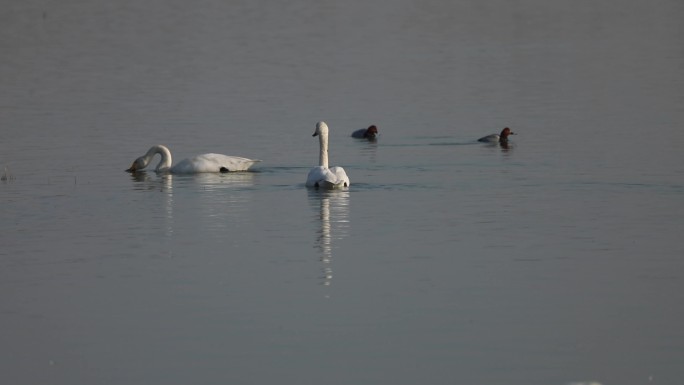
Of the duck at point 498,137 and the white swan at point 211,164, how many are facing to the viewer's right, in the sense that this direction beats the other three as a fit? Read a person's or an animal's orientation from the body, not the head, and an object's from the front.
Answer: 1

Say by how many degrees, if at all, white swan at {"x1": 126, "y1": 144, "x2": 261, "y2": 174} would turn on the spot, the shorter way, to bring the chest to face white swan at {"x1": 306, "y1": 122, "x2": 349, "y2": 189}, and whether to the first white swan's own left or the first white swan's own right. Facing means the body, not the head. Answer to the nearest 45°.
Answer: approximately 135° to the first white swan's own left

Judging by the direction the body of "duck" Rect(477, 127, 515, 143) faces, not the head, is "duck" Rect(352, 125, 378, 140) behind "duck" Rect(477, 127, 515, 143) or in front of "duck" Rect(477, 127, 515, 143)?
behind

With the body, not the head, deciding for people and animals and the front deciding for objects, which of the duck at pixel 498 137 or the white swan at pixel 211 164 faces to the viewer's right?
the duck

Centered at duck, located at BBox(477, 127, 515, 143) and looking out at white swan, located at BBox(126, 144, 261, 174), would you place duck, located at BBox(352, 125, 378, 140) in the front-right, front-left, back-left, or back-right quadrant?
front-right

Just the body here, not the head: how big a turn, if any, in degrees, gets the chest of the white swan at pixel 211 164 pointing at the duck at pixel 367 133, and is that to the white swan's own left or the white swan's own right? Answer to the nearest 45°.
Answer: approximately 135° to the white swan's own right

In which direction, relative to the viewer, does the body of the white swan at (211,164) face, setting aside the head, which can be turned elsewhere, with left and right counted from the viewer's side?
facing to the left of the viewer

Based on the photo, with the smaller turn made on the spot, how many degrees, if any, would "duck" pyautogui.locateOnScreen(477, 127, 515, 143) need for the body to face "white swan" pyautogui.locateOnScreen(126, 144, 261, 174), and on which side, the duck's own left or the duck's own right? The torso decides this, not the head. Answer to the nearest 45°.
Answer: approximately 135° to the duck's own right

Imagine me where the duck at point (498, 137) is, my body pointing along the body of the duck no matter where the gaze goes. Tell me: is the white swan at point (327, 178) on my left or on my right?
on my right

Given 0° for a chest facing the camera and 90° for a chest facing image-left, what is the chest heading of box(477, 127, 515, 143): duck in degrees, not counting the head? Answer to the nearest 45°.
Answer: approximately 270°
